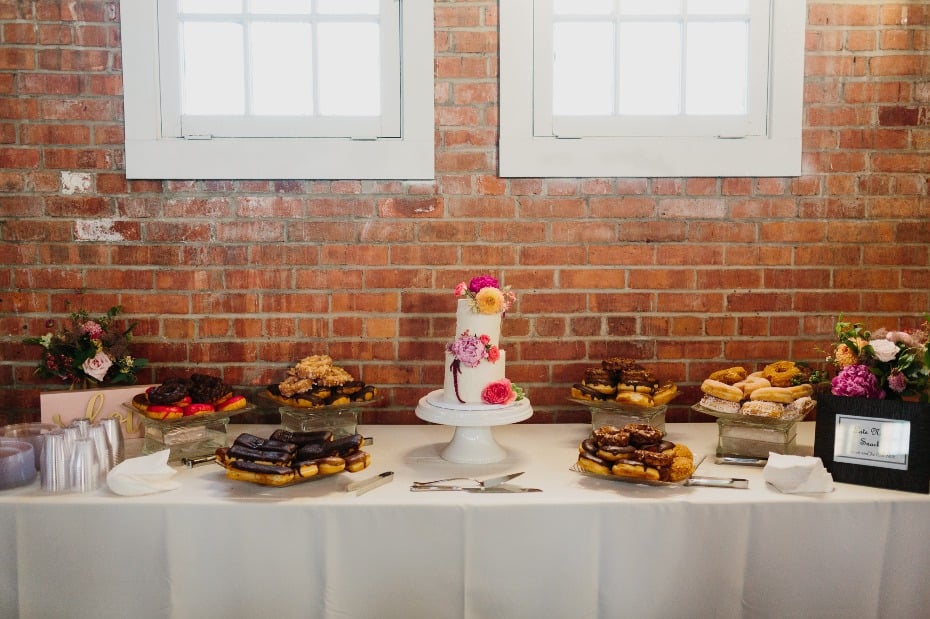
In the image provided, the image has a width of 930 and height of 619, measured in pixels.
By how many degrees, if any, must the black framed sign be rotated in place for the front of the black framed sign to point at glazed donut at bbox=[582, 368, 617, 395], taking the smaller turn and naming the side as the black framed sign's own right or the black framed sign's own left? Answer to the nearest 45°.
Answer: approximately 90° to the black framed sign's own right

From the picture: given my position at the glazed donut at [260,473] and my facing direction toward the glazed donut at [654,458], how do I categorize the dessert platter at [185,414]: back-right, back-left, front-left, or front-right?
back-left

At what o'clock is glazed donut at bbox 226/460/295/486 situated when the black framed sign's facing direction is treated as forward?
The glazed donut is roughly at 2 o'clock from the black framed sign.

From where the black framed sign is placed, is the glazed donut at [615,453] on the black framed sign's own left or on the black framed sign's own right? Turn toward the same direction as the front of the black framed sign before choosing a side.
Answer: on the black framed sign's own right

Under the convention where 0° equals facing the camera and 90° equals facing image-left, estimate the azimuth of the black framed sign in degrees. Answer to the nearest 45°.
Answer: approximately 0°
